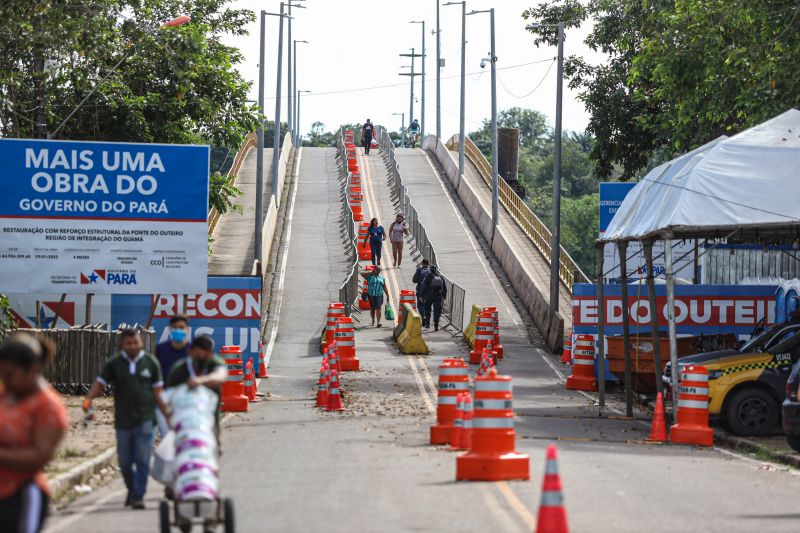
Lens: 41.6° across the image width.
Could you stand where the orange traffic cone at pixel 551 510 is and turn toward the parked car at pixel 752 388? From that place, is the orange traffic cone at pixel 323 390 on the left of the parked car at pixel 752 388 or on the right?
left

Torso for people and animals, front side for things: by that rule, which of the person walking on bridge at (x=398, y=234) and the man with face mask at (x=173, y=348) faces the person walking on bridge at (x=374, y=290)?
the person walking on bridge at (x=398, y=234)

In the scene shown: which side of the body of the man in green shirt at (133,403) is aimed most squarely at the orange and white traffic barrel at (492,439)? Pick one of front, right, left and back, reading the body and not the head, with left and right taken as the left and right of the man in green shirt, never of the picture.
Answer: left

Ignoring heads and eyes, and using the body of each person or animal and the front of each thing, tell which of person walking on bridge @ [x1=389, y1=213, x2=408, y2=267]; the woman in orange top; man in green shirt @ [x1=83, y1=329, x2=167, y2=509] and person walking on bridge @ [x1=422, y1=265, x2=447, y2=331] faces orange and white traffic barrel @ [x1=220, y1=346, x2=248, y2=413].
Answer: person walking on bridge @ [x1=389, y1=213, x2=408, y2=267]

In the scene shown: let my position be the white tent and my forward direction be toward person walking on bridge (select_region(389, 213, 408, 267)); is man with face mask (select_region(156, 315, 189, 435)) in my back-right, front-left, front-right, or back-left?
back-left

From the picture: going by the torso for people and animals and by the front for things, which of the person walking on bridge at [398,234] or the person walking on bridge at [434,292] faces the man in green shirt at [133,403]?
the person walking on bridge at [398,234]

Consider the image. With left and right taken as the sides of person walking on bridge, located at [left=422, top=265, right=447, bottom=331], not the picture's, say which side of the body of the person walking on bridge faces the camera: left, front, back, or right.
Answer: back

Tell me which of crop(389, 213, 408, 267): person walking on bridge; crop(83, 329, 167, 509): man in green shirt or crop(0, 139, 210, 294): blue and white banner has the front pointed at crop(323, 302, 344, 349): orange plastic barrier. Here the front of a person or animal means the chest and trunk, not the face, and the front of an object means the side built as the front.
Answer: the person walking on bridge

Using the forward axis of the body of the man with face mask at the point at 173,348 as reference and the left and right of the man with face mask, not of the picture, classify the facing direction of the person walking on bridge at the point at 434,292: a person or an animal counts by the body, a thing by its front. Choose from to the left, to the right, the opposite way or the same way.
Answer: the opposite way
